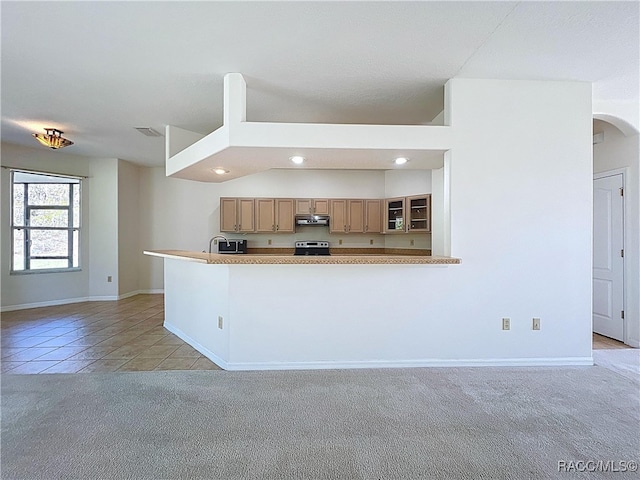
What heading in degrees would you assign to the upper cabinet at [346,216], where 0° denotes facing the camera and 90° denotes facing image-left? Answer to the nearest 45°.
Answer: approximately 0°

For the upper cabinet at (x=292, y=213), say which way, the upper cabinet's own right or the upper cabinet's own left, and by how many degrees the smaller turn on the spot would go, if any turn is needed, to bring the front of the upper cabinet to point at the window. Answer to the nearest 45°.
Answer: approximately 90° to the upper cabinet's own right

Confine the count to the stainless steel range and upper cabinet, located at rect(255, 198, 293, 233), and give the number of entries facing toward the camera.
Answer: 2

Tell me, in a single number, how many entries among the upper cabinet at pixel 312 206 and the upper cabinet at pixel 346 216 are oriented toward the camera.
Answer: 2

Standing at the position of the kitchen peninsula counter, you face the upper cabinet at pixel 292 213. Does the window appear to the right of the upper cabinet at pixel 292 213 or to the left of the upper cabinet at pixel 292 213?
left

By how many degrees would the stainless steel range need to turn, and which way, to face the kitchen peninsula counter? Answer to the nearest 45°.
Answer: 0° — it already faces it

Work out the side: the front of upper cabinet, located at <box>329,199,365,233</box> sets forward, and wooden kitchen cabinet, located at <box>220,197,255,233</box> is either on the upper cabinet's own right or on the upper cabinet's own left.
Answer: on the upper cabinet's own right

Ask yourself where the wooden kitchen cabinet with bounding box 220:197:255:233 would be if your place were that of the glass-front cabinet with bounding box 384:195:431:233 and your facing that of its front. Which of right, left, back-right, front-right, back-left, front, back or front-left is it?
front-right

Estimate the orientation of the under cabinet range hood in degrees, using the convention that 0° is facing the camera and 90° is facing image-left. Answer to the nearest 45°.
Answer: approximately 0°

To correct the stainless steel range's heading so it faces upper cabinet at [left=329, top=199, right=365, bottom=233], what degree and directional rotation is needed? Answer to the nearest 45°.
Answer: approximately 90° to its left

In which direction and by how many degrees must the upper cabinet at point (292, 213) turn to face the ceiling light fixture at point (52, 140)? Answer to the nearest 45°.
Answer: approximately 45° to its right

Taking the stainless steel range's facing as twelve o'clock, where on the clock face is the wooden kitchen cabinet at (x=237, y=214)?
The wooden kitchen cabinet is roughly at 3 o'clock from the stainless steel range.

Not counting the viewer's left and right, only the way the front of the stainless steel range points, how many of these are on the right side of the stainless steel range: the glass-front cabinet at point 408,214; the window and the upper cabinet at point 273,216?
2
